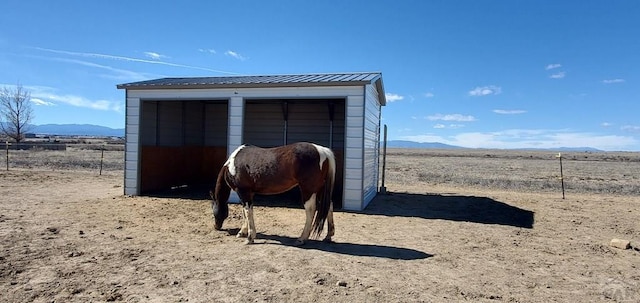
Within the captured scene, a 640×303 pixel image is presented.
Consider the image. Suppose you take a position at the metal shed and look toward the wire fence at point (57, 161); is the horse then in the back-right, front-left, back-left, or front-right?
back-left

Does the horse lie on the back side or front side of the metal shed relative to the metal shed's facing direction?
on the front side

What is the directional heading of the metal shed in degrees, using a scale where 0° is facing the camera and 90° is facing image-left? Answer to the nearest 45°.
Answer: approximately 0°

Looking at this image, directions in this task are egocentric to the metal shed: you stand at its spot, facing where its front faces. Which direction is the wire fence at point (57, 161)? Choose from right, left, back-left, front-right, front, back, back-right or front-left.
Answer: back-right

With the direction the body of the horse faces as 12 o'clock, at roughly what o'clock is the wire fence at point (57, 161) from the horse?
The wire fence is roughly at 2 o'clock from the horse.

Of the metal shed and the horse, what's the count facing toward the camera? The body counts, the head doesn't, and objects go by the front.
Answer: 1

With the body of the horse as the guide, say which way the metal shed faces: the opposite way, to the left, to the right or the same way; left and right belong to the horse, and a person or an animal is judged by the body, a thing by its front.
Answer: to the left

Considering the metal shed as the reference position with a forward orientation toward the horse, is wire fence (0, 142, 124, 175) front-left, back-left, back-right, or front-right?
back-right

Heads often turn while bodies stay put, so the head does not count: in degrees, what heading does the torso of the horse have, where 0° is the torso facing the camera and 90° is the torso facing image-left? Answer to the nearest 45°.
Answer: approximately 90°

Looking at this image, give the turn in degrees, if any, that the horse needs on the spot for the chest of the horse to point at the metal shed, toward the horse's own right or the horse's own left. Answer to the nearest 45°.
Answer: approximately 90° to the horse's own right

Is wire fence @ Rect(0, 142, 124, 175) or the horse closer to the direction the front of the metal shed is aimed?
the horse
